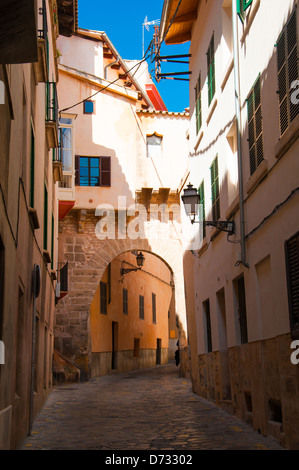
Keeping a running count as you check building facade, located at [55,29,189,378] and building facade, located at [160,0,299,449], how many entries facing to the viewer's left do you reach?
1

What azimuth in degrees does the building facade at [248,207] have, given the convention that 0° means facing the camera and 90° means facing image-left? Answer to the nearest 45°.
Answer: approximately 90°

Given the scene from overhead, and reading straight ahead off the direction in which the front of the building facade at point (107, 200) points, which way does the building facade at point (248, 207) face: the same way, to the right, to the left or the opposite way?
to the right

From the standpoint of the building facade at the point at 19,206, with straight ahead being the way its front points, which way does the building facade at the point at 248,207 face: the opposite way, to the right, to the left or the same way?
the opposite way

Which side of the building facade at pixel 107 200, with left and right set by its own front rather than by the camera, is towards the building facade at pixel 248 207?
front

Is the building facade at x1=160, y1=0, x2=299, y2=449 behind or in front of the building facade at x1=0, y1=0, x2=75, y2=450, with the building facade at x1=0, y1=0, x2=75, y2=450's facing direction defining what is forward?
in front

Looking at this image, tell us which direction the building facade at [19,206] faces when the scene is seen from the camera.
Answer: facing to the right of the viewer

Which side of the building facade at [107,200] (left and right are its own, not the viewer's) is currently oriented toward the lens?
front

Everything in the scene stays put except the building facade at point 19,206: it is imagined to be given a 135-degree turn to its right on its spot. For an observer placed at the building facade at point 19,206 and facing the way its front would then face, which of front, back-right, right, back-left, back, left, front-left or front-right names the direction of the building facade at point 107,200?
back-right
